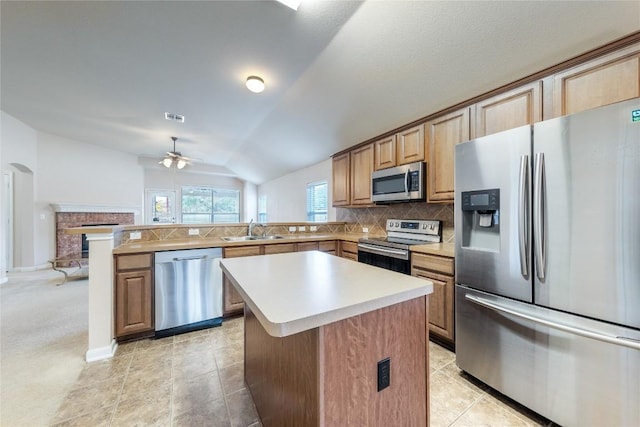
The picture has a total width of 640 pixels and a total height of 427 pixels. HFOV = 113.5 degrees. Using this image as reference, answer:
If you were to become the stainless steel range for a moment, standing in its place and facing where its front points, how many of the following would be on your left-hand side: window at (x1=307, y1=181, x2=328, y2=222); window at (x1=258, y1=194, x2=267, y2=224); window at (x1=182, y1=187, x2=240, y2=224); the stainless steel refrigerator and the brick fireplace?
1

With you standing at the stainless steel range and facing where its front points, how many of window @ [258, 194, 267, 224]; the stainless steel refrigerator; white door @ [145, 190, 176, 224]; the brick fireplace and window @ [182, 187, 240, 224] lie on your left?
1

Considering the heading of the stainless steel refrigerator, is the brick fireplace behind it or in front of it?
in front

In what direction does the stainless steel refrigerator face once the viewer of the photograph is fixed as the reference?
facing the viewer and to the left of the viewer

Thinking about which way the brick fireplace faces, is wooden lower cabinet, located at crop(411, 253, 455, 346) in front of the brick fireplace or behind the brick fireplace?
in front

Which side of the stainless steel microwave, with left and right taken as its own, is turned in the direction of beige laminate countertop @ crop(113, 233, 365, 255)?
front

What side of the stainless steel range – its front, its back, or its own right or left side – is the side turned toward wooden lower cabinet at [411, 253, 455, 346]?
left

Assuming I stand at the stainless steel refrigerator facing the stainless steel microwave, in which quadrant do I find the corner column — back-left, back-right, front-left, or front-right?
front-left

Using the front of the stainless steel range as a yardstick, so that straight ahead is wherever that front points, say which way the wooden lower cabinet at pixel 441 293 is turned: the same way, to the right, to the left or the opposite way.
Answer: the same way

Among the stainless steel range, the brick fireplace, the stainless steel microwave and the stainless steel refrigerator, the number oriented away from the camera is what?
0

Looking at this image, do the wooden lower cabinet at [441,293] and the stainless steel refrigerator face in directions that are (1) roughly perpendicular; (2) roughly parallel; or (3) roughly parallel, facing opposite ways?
roughly parallel

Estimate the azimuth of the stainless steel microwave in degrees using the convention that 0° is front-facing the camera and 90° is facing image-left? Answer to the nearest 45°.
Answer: approximately 45°

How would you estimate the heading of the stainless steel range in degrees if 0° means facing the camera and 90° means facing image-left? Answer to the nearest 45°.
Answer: approximately 45°

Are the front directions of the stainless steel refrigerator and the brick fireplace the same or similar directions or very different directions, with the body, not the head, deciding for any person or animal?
very different directions
